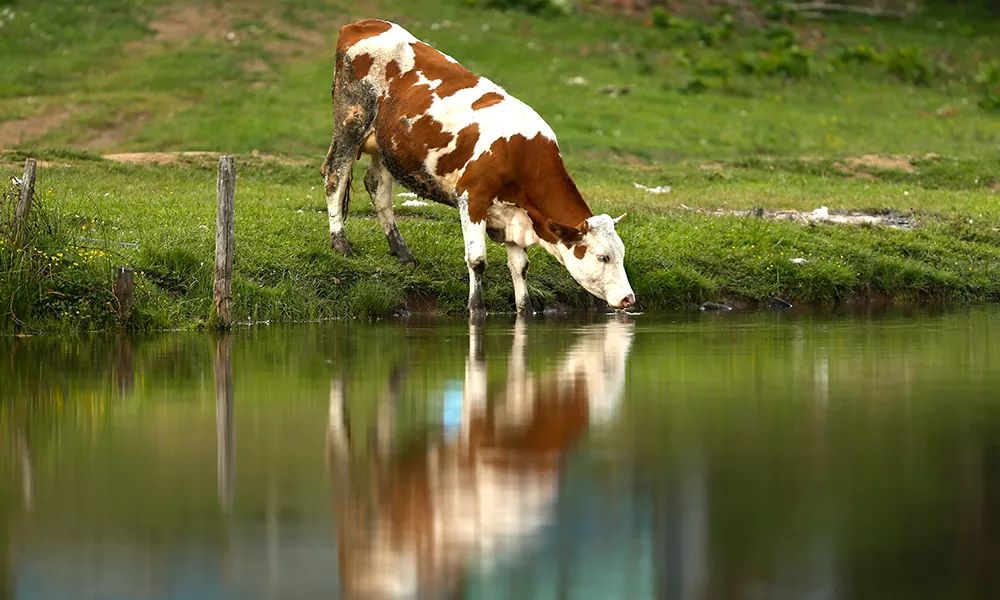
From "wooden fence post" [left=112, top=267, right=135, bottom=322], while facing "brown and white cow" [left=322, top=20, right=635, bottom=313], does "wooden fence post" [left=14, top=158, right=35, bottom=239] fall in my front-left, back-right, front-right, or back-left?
back-left

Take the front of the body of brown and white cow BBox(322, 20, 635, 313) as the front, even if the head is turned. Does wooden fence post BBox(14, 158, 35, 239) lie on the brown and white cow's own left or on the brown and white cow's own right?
on the brown and white cow's own right

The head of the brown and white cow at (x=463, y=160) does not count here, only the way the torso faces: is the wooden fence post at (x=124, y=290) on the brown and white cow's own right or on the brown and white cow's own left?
on the brown and white cow's own right

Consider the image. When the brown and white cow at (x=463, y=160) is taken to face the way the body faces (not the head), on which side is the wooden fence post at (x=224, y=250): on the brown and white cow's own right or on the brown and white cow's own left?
on the brown and white cow's own right

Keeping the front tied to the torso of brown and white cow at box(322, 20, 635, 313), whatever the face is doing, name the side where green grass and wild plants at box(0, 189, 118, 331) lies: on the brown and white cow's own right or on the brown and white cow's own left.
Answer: on the brown and white cow's own right

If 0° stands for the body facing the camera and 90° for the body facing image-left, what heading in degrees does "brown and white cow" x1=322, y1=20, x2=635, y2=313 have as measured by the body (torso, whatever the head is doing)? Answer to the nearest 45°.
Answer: approximately 315°
